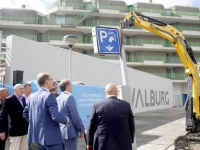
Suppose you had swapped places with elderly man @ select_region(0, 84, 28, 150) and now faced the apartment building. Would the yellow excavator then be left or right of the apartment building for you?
right

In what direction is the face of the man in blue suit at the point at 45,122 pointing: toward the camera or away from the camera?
away from the camera

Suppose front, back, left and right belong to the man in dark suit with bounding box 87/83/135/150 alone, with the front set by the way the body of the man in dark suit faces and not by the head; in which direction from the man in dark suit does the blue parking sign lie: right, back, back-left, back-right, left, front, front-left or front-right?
front

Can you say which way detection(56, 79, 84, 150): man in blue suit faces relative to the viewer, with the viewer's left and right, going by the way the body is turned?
facing away from the viewer and to the right of the viewer

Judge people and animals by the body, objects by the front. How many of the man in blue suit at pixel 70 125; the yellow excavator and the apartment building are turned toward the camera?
1

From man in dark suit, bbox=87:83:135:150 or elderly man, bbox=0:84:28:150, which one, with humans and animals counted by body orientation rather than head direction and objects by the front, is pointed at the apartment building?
the man in dark suit

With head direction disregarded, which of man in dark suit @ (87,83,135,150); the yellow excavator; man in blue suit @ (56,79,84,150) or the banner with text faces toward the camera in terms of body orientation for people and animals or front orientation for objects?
the banner with text

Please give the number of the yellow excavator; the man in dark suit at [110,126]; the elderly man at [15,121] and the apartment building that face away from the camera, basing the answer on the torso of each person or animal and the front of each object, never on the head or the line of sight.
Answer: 1

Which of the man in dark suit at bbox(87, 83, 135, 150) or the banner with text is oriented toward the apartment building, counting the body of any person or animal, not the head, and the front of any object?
the man in dark suit

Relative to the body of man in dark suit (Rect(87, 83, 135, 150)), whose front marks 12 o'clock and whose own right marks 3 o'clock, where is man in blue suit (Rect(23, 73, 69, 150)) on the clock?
The man in blue suit is roughly at 9 o'clock from the man in dark suit.

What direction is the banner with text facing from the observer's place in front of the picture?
facing the viewer

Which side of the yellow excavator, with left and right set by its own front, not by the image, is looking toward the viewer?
left

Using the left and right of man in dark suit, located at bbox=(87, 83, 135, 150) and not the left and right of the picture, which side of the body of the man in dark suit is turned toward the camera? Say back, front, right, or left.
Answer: back

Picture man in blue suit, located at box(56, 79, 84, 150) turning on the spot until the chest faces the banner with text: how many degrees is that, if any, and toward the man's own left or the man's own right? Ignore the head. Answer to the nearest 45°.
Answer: approximately 45° to the man's own left

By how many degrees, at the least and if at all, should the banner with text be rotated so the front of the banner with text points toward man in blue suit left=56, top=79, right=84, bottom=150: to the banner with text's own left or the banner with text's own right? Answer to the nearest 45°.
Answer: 0° — it already faces them
